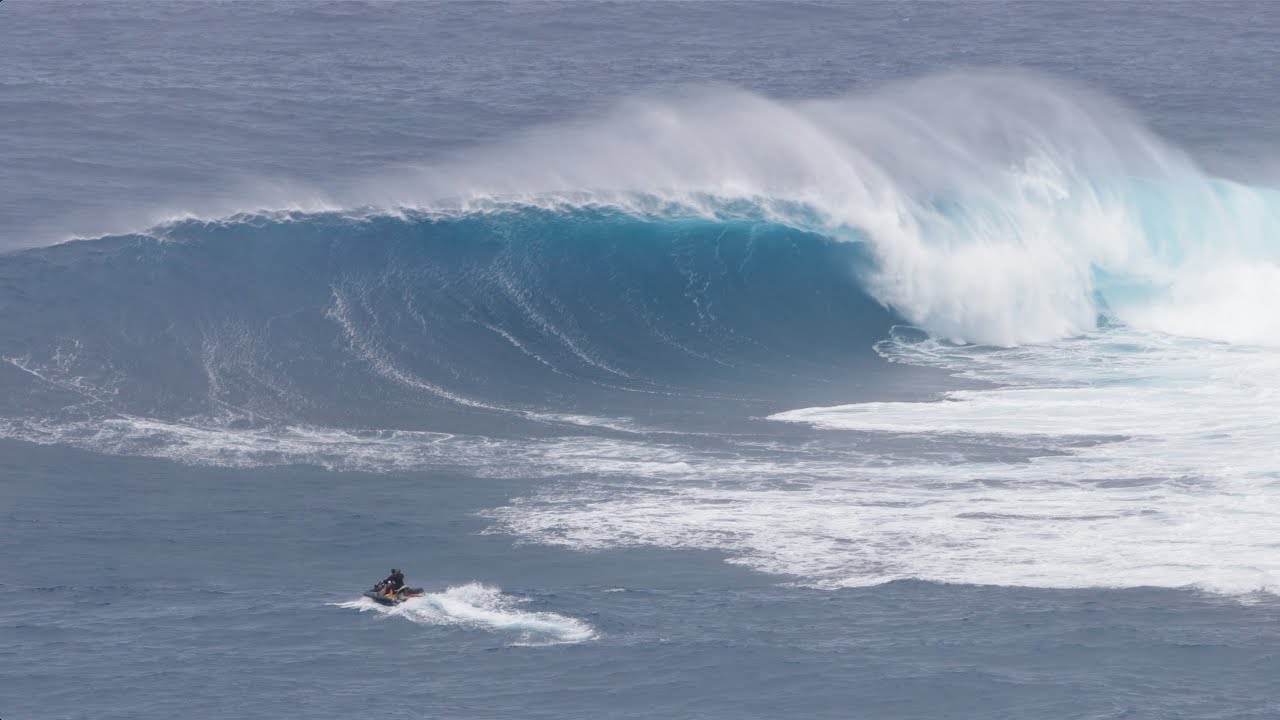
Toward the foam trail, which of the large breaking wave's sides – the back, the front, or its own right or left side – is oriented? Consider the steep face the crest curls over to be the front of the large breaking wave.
front

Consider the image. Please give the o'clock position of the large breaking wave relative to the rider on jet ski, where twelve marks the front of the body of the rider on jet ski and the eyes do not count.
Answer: The large breaking wave is roughly at 4 o'clock from the rider on jet ski.

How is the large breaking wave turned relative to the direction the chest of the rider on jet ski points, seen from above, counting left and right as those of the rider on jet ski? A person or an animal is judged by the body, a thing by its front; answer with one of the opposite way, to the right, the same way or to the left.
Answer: to the left

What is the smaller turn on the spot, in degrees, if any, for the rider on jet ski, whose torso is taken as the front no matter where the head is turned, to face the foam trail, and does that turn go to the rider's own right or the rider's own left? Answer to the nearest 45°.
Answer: approximately 135° to the rider's own left

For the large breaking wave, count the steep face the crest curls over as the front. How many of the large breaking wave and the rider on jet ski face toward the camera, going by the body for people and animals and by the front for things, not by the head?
1

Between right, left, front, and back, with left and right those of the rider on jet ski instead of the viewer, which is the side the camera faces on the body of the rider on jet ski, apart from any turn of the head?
left

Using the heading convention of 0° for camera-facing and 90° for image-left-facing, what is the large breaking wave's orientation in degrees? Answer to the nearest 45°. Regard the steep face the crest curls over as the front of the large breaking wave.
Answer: approximately 0°

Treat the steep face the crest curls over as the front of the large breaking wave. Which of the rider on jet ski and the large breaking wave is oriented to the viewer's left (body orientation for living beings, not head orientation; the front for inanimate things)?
the rider on jet ski

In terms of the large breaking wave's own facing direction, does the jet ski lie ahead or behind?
ahead
